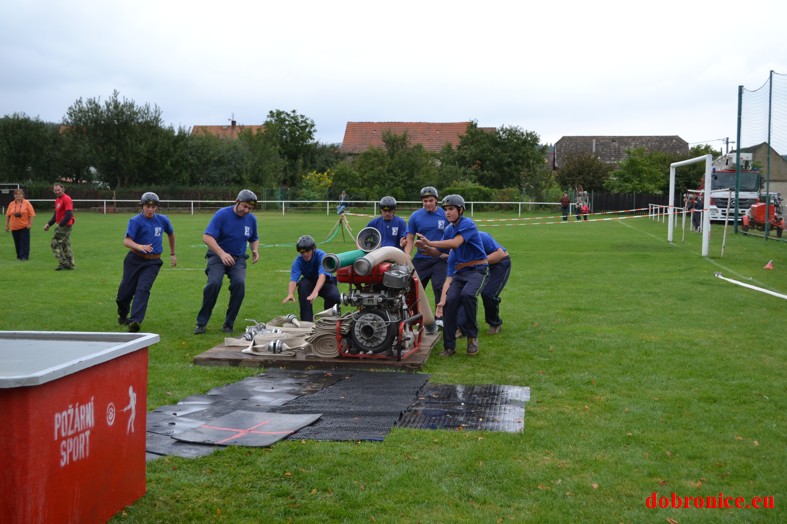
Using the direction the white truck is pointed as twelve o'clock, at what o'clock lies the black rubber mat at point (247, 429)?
The black rubber mat is roughly at 12 o'clock from the white truck.

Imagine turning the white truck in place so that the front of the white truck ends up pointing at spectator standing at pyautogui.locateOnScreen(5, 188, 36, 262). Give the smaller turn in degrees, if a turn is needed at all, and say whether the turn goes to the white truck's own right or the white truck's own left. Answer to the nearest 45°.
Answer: approximately 45° to the white truck's own right

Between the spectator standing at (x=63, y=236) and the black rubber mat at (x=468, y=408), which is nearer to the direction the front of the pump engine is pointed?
the black rubber mat

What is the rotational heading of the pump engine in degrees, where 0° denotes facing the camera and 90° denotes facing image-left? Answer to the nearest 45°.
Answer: approximately 0°

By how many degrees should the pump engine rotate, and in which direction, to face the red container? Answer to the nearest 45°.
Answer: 0° — it already faces it

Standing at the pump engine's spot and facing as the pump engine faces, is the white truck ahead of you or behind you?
behind
